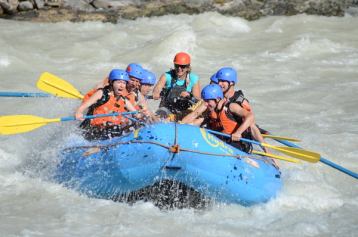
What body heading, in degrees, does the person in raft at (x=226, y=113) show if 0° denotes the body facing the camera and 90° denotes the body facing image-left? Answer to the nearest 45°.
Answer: approximately 45°

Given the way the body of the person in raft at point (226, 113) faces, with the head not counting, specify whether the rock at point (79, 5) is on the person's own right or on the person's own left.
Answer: on the person's own right

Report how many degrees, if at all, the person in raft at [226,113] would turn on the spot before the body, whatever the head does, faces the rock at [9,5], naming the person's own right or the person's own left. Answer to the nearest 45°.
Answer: approximately 90° to the person's own right

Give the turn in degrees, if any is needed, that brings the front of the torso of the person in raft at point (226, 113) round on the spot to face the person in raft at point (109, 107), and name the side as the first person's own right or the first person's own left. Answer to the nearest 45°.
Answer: approximately 45° to the first person's own right

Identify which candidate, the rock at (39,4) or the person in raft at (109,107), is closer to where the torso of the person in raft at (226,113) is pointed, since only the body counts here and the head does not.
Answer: the person in raft

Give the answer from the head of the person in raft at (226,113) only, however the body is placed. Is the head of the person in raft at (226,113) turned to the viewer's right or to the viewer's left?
to the viewer's left

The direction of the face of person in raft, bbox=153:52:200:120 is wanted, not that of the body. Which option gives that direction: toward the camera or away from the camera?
toward the camera

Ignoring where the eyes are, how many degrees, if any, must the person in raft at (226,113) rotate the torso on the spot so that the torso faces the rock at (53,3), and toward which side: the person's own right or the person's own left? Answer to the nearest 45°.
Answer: approximately 90° to the person's own right
